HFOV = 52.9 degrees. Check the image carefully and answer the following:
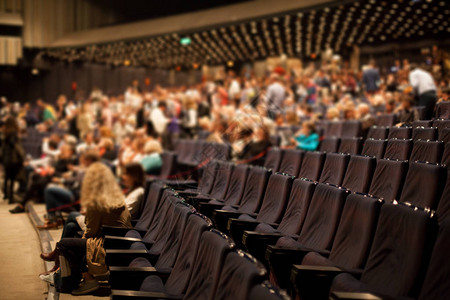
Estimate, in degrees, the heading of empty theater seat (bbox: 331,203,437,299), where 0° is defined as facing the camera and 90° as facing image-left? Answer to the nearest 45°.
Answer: approximately 45°

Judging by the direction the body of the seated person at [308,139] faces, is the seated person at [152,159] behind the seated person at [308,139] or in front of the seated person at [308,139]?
in front

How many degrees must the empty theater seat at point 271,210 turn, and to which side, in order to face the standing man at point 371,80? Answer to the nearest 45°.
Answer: approximately 135° to its right

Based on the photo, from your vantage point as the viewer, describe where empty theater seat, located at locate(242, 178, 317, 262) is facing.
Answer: facing the viewer and to the left of the viewer

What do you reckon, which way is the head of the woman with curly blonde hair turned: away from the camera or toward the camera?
away from the camera

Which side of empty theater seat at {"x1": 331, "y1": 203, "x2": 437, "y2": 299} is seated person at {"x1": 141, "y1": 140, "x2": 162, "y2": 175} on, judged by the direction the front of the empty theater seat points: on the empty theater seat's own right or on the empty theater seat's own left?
on the empty theater seat's own right

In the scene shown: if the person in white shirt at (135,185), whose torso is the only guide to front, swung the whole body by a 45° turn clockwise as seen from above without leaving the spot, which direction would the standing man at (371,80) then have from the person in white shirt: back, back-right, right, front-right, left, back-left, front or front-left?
right

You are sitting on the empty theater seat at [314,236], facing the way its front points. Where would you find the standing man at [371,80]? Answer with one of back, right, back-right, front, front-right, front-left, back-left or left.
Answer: back-right

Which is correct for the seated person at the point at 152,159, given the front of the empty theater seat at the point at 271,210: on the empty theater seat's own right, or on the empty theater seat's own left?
on the empty theater seat's own right

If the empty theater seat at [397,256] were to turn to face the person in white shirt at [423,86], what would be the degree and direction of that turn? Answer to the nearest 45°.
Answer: approximately 135° to its right

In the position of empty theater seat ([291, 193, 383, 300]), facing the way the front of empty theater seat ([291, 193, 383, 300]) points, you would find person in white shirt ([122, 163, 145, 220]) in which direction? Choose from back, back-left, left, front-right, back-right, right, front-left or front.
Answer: right

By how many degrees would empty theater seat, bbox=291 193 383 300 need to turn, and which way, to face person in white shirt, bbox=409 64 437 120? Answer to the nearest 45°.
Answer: approximately 135° to its right
